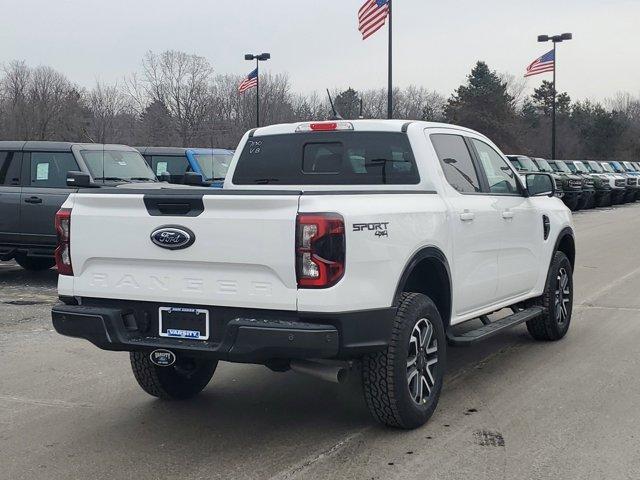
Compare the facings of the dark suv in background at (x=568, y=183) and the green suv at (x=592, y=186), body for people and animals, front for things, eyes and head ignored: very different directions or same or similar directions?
same or similar directions

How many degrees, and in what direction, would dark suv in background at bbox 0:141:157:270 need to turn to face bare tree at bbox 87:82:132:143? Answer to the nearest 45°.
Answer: approximately 135° to its left

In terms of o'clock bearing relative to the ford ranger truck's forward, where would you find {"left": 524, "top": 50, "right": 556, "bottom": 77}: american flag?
The american flag is roughly at 11 o'clock from the ford ranger truck.

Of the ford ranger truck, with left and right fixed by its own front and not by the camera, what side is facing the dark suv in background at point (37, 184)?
left

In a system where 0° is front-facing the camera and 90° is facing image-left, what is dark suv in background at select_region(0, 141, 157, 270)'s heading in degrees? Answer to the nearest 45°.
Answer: approximately 315°

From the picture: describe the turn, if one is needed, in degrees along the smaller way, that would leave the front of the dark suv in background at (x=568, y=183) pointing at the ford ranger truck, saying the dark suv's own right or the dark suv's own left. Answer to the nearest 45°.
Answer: approximately 45° to the dark suv's own right

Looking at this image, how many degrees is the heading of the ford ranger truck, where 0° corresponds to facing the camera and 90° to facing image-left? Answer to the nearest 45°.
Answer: approximately 225°

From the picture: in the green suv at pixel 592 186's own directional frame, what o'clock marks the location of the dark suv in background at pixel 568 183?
The dark suv in background is roughly at 2 o'clock from the green suv.

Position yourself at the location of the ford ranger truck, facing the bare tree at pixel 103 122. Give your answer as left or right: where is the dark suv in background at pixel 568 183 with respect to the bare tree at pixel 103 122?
right

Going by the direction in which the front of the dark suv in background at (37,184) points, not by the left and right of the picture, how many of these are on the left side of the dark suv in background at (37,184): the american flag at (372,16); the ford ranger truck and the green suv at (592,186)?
2

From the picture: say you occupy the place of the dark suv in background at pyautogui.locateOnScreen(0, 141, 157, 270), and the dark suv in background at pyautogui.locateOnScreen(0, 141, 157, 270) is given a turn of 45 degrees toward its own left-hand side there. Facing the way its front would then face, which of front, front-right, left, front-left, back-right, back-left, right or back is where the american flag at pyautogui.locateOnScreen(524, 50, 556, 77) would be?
front-left

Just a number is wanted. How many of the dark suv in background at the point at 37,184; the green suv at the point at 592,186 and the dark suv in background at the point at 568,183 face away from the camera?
0
